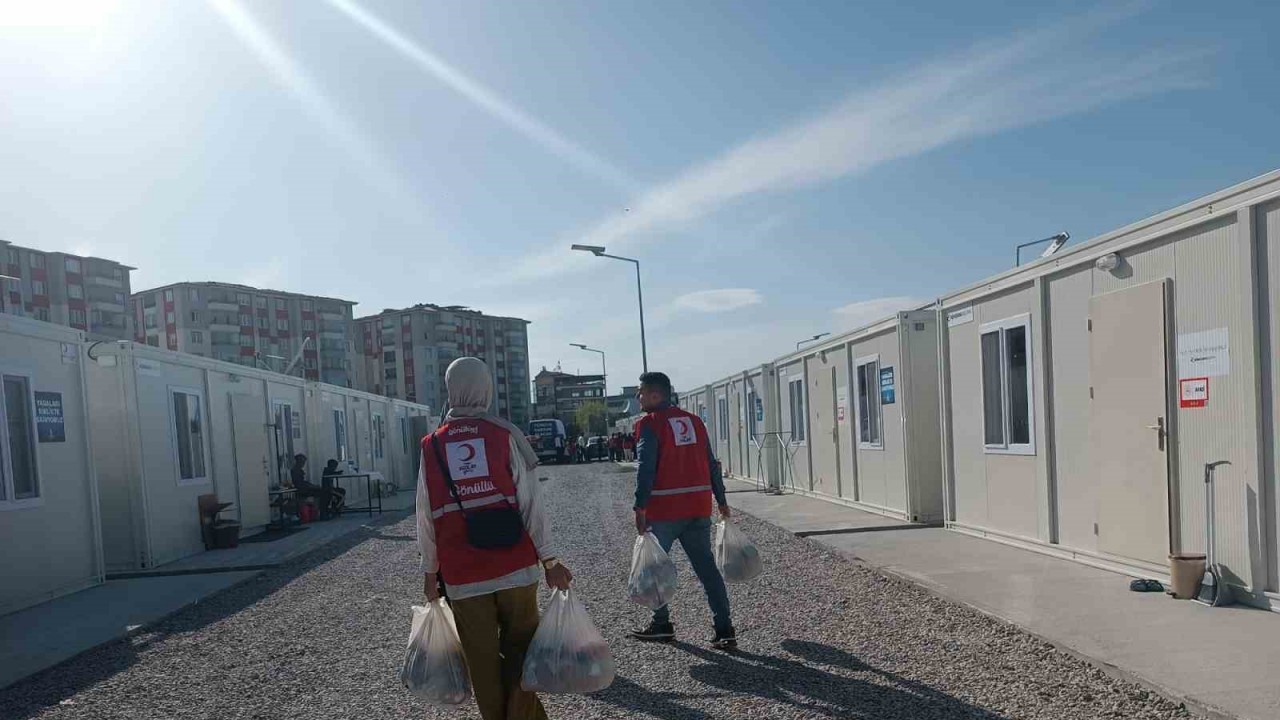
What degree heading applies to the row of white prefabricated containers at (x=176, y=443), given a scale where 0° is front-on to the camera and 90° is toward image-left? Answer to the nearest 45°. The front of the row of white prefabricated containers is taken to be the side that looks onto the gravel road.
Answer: approximately 315°

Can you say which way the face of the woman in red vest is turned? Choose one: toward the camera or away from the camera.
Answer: away from the camera

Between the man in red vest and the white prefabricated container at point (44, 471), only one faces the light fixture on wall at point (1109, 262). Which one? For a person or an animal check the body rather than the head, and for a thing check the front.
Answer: the white prefabricated container

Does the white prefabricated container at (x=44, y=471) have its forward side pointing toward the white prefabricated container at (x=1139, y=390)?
yes

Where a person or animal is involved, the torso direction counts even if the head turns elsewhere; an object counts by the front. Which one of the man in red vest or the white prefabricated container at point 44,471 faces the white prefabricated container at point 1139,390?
the white prefabricated container at point 44,471

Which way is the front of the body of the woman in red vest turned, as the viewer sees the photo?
away from the camera

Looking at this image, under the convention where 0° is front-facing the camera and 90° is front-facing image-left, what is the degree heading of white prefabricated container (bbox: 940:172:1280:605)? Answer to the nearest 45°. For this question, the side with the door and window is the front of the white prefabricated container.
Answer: approximately 45°

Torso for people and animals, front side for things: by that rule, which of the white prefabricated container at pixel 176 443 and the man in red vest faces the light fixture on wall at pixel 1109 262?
the white prefabricated container

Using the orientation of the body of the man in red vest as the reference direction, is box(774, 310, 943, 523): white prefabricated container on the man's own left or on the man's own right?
on the man's own right

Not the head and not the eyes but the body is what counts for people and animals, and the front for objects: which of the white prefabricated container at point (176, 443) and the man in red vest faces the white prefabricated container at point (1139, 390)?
the white prefabricated container at point (176, 443)

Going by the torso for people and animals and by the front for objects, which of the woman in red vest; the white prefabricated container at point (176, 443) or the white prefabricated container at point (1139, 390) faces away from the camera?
the woman in red vest

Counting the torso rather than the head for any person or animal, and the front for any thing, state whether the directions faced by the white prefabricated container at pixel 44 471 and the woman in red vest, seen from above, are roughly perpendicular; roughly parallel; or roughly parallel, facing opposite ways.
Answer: roughly perpendicular

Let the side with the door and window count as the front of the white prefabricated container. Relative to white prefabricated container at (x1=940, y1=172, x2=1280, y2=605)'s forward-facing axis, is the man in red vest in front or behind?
in front

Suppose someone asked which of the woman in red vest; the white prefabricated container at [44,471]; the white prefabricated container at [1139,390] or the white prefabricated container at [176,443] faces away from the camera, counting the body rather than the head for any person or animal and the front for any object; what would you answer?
the woman in red vest

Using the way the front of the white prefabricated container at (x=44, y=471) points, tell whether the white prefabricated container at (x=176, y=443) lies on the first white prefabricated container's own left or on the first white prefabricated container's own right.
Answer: on the first white prefabricated container's own left
